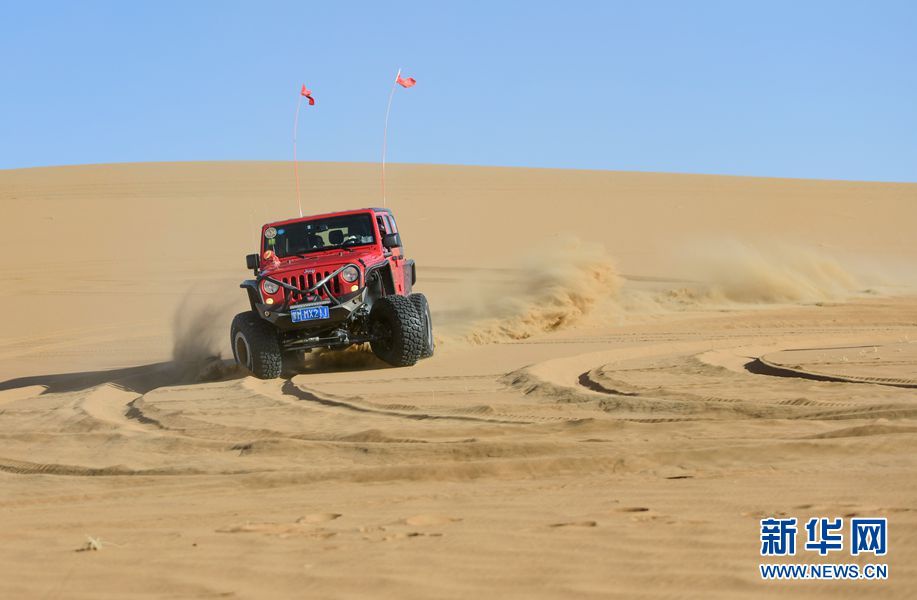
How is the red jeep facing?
toward the camera
